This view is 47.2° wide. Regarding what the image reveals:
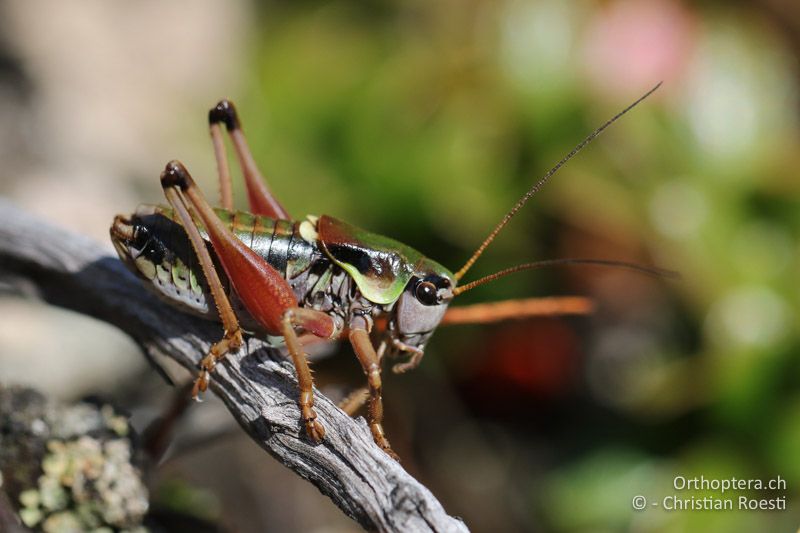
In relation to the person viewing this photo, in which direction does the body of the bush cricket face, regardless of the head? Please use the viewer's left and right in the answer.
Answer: facing to the right of the viewer
